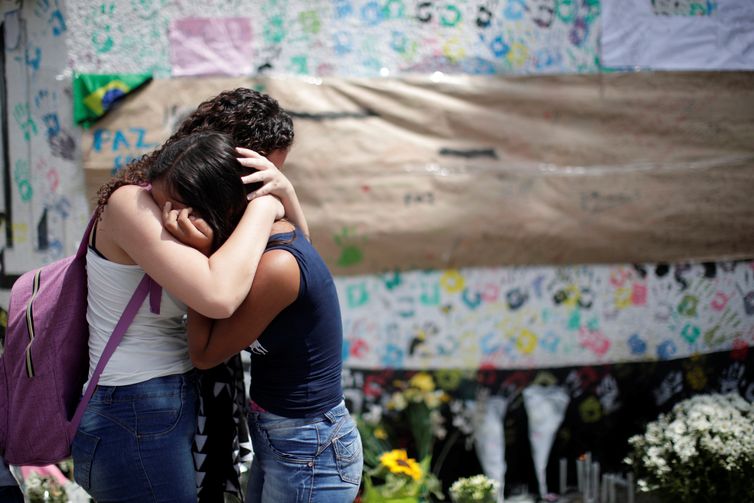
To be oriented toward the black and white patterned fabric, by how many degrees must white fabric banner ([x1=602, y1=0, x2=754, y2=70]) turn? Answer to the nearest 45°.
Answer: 0° — it already faces it

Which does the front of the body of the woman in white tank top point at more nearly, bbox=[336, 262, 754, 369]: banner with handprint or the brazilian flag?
the banner with handprint

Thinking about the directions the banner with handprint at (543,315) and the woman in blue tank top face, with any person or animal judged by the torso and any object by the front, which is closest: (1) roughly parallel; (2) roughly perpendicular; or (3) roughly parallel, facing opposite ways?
roughly perpendicular

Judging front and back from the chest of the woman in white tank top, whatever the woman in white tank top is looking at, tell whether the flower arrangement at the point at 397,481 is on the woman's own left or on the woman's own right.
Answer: on the woman's own left

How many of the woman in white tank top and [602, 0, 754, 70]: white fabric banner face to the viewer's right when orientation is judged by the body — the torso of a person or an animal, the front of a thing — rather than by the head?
1

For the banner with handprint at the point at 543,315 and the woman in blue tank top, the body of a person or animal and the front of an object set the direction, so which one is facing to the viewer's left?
the woman in blue tank top

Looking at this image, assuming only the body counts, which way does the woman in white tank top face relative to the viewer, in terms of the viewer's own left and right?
facing to the right of the viewer

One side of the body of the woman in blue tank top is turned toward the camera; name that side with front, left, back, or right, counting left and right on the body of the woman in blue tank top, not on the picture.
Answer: left

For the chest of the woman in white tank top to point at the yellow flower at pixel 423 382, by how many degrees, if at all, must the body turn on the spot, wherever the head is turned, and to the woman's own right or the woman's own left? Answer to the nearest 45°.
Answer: approximately 45° to the woman's own left
